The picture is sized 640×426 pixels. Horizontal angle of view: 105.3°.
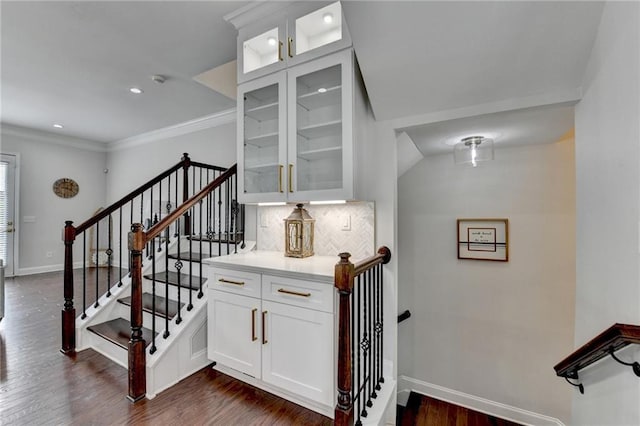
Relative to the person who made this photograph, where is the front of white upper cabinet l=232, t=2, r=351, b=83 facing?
facing the viewer and to the left of the viewer

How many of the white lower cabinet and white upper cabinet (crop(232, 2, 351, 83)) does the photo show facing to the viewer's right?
0

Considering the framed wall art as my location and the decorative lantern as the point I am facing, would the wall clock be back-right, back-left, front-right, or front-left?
front-right

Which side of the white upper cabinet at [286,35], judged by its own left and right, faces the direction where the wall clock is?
right

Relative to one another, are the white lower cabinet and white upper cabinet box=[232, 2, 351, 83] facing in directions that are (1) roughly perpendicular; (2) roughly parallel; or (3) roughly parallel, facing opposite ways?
roughly parallel

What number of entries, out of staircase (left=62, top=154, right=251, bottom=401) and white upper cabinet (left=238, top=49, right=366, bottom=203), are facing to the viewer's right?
0

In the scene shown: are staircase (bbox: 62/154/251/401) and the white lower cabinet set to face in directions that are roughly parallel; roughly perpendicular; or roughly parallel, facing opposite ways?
roughly parallel

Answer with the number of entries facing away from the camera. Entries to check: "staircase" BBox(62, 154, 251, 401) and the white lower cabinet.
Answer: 0

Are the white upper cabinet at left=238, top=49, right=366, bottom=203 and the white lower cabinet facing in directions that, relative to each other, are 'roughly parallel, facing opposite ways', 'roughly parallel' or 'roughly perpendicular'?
roughly parallel

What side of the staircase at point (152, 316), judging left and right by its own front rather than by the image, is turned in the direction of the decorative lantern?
left
